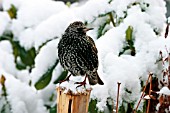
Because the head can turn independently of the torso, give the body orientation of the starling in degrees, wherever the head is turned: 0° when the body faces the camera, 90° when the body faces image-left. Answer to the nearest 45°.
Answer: approximately 45°

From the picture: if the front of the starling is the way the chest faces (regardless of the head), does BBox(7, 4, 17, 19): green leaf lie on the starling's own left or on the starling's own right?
on the starling's own right
